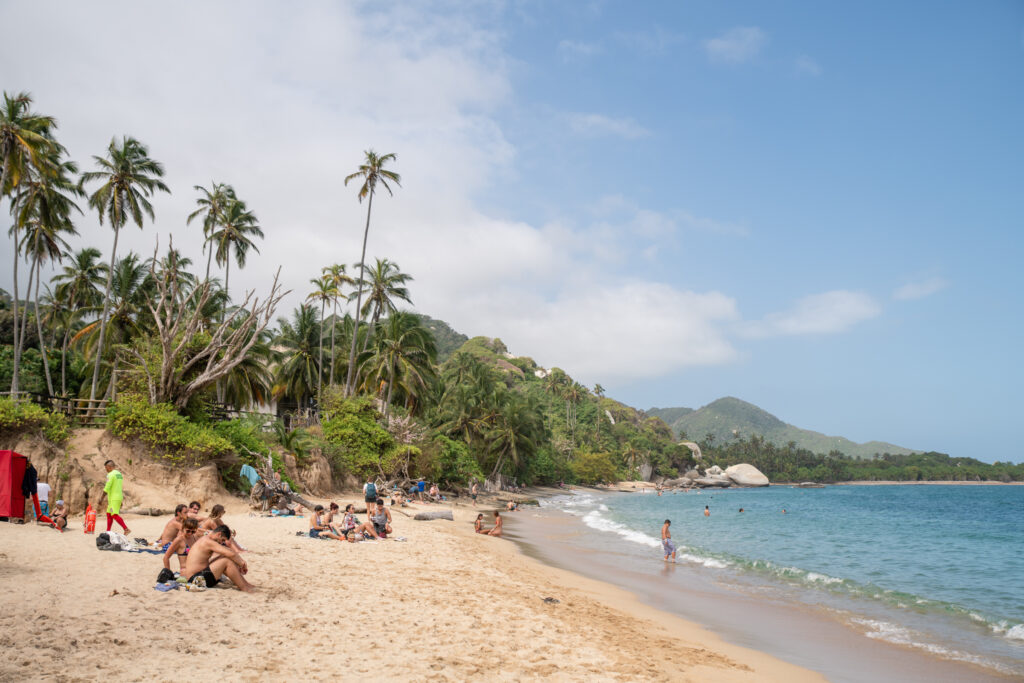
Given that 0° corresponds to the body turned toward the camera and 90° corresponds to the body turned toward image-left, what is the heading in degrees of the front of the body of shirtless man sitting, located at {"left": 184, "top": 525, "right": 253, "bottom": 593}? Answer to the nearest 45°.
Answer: approximately 270°

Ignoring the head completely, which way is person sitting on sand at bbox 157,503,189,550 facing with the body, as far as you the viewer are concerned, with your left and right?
facing to the right of the viewer

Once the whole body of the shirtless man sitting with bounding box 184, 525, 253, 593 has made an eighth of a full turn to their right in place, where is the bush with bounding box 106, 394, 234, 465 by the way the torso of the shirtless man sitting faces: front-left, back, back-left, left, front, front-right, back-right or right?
back-left

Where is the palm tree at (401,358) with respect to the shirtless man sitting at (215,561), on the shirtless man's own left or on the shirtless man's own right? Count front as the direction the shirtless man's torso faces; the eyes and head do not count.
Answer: on the shirtless man's own left

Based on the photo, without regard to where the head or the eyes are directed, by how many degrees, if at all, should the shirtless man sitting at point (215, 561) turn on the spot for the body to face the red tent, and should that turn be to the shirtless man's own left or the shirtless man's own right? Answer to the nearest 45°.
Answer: approximately 135° to the shirtless man's own left

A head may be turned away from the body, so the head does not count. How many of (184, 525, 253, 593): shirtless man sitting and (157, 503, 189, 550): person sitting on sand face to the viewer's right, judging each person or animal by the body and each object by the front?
2

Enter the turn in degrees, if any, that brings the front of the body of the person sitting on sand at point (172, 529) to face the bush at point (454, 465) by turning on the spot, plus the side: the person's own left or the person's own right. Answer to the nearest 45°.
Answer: approximately 45° to the person's own left
